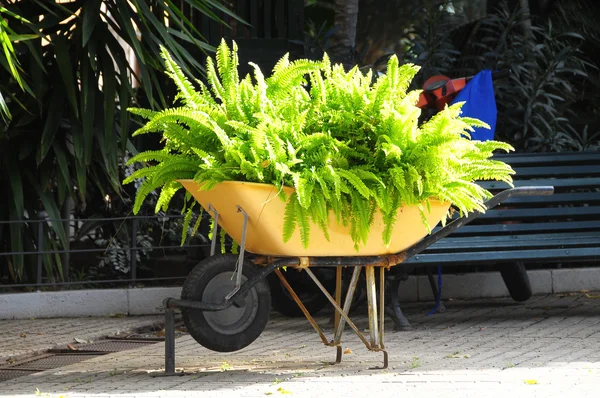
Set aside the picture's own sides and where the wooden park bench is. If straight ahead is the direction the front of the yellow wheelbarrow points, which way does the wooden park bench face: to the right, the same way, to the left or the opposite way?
to the left

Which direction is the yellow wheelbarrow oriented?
to the viewer's left

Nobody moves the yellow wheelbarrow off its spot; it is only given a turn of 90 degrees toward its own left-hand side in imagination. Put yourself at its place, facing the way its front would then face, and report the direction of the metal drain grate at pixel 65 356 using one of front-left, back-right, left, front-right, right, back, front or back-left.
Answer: back-right

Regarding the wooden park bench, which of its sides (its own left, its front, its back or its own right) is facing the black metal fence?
right

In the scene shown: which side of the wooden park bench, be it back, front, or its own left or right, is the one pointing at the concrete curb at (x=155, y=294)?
right

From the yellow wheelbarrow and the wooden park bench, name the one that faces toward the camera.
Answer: the wooden park bench

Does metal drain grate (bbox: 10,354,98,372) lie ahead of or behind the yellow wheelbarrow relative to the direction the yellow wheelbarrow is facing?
ahead

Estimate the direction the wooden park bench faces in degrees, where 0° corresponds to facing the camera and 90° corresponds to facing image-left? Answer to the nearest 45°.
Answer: approximately 0°

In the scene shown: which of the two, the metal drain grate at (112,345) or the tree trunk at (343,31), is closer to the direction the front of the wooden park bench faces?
the metal drain grate

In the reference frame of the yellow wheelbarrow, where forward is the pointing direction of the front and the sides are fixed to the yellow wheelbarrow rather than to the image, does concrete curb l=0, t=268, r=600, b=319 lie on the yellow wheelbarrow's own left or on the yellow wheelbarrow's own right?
on the yellow wheelbarrow's own right

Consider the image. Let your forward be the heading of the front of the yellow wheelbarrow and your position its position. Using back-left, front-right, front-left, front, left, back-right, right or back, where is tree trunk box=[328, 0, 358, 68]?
right

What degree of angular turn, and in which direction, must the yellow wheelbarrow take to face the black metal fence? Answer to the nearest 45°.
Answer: approximately 45° to its right

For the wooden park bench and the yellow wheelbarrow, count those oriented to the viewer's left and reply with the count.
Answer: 1
